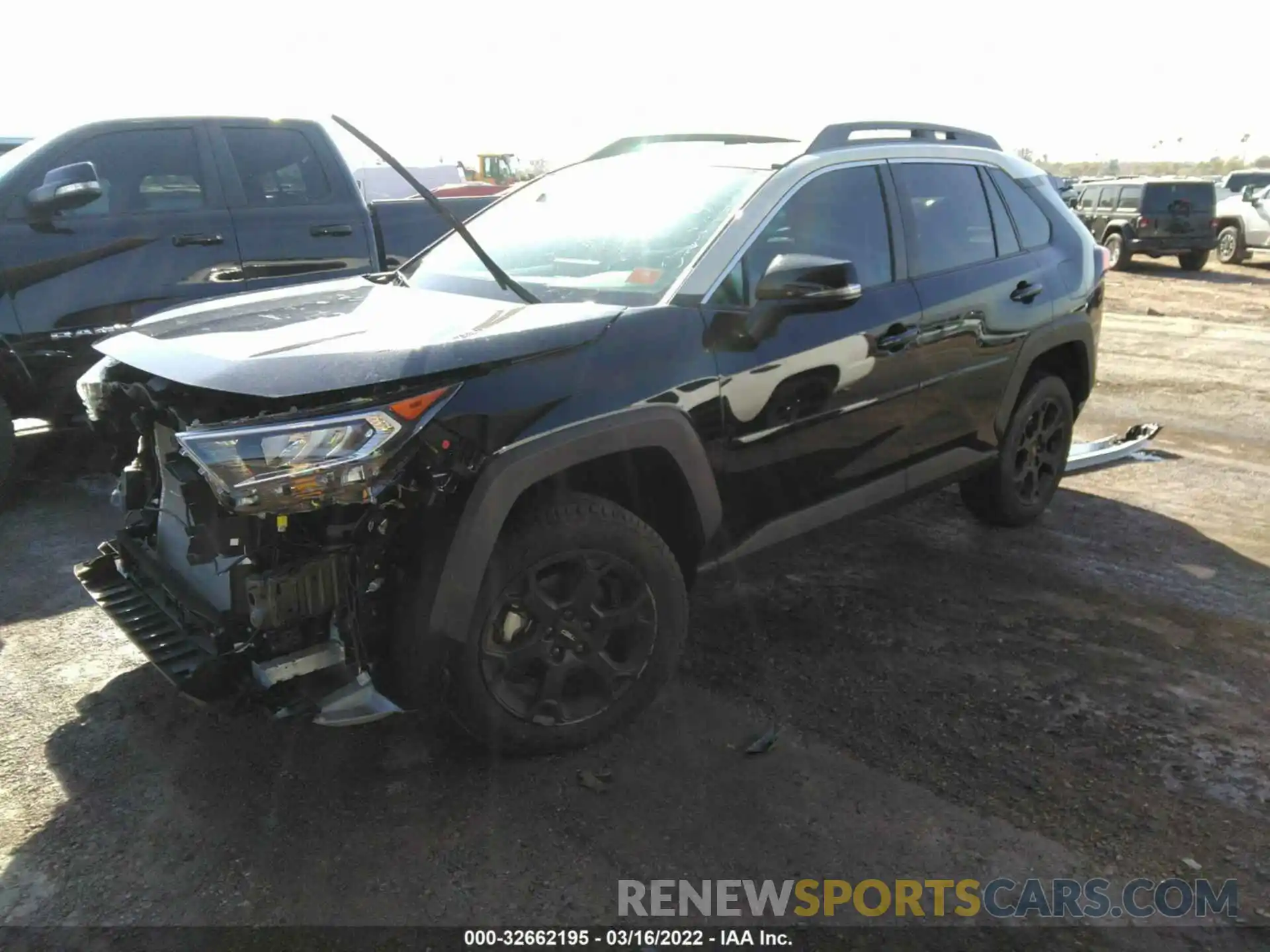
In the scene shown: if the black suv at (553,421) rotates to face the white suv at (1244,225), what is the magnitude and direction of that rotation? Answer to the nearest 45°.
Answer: approximately 180°

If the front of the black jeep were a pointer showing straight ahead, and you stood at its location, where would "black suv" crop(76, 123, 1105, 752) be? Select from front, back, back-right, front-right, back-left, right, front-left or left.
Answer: back-left

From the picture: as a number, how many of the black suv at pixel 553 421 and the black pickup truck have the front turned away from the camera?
0

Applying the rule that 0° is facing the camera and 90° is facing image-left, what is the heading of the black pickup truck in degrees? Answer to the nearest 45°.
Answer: approximately 45°

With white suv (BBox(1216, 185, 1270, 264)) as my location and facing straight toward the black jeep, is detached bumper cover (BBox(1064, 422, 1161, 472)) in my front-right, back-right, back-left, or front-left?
front-left

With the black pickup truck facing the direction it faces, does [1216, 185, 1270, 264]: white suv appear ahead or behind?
behind

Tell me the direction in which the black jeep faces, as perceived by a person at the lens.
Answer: facing away from the viewer and to the left of the viewer

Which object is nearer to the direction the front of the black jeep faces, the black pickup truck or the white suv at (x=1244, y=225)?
the white suv

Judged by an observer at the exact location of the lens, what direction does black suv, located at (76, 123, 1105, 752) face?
facing the viewer and to the left of the viewer

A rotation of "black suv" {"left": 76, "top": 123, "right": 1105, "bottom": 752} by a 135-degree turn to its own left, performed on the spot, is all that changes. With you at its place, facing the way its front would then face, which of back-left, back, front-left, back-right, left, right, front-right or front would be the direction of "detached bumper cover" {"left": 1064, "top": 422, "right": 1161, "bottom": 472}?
front-left

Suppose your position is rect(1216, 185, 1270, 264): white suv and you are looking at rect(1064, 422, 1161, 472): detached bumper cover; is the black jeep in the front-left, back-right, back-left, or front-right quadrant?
front-right

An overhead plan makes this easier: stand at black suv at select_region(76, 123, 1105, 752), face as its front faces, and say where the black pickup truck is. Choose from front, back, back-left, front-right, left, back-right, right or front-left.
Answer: right

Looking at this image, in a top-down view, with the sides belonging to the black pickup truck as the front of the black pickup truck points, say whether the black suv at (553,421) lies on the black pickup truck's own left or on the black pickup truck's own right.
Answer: on the black pickup truck's own left

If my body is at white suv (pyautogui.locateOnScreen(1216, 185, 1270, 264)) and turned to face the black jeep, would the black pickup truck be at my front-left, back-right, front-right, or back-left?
front-left
